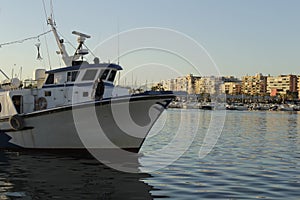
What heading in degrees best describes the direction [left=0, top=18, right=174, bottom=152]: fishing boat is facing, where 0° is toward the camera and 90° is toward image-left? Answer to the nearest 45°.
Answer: approximately 315°
